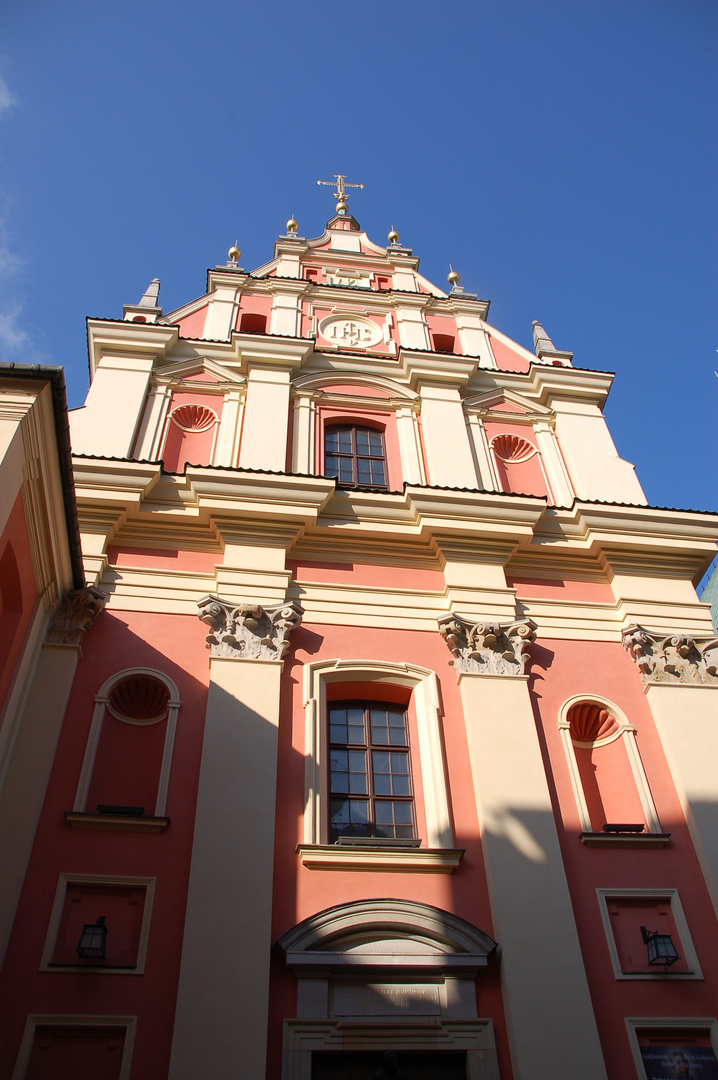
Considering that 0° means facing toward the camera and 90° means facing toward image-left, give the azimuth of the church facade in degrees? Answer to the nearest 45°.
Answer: approximately 0°
